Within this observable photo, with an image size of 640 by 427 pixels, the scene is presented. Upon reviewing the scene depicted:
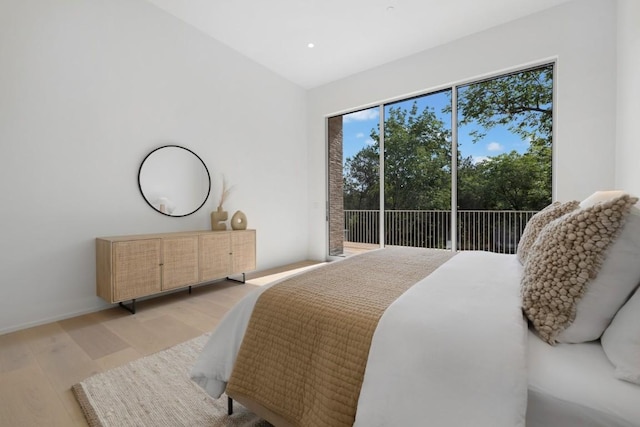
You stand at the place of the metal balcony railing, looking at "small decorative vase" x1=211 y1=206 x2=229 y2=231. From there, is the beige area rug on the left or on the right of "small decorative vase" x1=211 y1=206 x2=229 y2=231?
left

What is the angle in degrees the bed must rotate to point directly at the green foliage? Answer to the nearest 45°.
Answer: approximately 90° to its right

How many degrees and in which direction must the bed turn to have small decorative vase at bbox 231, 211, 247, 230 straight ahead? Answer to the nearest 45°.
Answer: approximately 45° to its right

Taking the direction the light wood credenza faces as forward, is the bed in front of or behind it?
in front

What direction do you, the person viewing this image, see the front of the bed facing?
facing to the left of the viewer

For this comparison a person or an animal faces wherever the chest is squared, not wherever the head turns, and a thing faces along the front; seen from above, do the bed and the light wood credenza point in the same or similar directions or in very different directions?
very different directions

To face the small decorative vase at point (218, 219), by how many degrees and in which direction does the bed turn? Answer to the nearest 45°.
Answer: approximately 45° to its right

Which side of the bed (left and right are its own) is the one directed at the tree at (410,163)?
right

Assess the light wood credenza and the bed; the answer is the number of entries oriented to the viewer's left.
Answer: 1

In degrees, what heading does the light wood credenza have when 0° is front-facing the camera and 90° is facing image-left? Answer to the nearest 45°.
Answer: approximately 315°
